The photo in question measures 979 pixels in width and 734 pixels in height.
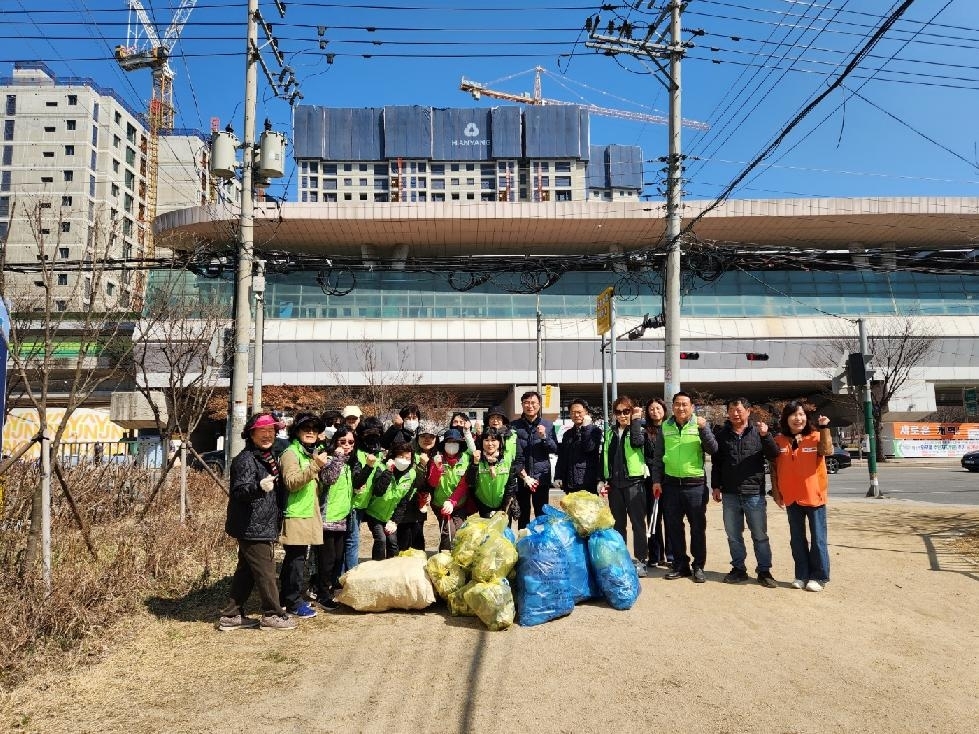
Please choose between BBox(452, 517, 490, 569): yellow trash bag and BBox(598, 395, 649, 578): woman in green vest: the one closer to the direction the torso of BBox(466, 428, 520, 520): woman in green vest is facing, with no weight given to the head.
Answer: the yellow trash bag

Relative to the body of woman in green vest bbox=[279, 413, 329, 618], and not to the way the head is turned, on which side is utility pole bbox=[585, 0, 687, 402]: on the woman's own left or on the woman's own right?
on the woman's own left

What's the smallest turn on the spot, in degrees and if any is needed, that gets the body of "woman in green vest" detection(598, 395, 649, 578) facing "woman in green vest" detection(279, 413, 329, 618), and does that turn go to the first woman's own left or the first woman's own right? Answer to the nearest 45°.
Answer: approximately 45° to the first woman's own right

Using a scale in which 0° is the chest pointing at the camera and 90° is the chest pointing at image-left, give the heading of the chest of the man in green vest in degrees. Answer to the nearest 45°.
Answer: approximately 0°

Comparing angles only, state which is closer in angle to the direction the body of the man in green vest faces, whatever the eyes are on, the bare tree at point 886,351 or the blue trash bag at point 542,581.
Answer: the blue trash bag

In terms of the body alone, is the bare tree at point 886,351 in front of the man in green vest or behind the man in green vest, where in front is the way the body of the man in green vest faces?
behind
